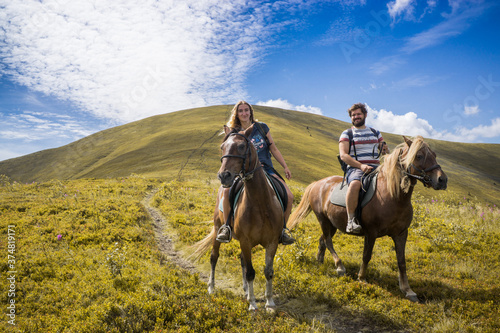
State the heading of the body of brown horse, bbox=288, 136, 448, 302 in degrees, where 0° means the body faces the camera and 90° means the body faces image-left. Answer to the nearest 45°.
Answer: approximately 315°

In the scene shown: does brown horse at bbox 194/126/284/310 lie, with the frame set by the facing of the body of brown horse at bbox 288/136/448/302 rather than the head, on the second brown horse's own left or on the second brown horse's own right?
on the second brown horse's own right

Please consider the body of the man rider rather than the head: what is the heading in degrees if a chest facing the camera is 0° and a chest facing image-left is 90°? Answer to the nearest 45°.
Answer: approximately 315°

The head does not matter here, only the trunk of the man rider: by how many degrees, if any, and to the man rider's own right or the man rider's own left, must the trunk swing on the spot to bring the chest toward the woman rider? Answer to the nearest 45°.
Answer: approximately 90° to the man rider's own right

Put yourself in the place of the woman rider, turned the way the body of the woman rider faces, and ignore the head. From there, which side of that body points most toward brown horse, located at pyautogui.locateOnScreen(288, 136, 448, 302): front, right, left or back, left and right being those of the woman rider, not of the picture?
left
